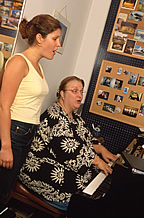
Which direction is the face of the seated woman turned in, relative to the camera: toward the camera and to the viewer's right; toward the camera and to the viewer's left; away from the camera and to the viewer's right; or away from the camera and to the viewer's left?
toward the camera and to the viewer's right

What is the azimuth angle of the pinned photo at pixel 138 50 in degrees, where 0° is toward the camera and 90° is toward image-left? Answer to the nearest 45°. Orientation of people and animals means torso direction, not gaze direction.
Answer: approximately 0°

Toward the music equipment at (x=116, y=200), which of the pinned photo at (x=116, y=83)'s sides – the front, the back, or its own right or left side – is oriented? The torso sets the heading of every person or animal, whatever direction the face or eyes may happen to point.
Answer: front

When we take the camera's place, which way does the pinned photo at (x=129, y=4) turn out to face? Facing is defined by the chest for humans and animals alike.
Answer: facing the viewer

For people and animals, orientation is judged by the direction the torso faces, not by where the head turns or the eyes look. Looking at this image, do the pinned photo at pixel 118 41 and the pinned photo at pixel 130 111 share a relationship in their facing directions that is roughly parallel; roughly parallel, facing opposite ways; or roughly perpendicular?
roughly parallel

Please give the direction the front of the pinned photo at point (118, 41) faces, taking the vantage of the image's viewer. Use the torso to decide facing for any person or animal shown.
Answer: facing the viewer

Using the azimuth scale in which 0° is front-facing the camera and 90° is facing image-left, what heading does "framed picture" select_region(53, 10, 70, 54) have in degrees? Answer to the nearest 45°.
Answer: approximately 315°

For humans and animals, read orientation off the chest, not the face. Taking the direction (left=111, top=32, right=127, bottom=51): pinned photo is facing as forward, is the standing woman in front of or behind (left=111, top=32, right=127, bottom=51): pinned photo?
in front
